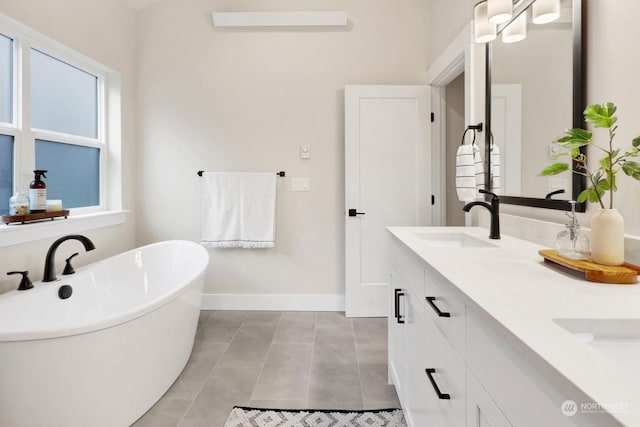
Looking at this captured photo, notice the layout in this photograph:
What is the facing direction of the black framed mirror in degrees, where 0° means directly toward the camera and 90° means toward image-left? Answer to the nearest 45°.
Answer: approximately 45°

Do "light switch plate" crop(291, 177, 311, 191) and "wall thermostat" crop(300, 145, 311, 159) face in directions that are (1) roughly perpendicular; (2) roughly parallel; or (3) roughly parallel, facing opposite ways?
roughly parallel

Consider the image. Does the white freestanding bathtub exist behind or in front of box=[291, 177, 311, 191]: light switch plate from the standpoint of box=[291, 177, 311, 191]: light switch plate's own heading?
in front

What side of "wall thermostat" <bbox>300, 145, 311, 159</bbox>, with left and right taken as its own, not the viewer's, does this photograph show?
front

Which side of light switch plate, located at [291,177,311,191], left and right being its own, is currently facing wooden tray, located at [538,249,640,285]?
front

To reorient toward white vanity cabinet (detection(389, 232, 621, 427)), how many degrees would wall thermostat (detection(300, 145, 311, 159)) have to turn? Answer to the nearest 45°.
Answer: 0° — it already faces it

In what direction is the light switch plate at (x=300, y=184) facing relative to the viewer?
toward the camera

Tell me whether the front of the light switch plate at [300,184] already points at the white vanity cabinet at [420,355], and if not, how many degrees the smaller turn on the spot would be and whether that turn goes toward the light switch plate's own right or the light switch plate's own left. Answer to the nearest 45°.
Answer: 0° — it already faces it
